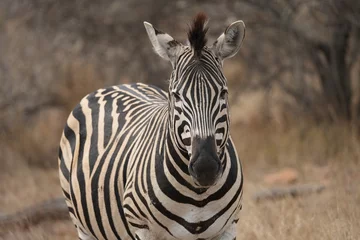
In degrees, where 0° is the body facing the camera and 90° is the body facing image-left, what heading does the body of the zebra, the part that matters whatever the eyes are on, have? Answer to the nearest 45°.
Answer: approximately 315°
